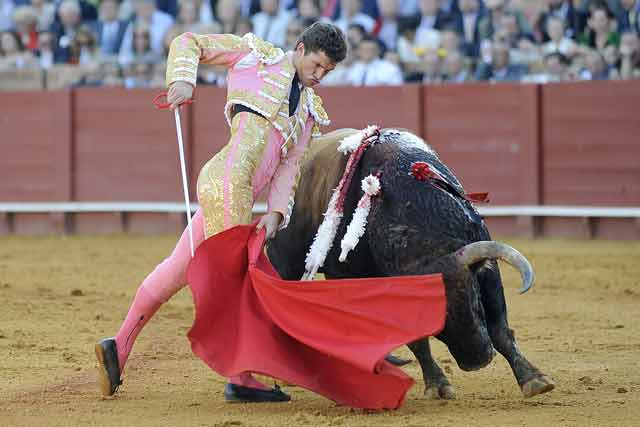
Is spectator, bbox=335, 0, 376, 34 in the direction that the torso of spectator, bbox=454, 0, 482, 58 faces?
no

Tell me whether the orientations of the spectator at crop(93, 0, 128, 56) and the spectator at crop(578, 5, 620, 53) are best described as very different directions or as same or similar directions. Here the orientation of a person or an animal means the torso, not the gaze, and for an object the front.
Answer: same or similar directions

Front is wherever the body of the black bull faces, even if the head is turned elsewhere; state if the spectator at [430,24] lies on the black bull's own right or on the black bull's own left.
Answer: on the black bull's own left

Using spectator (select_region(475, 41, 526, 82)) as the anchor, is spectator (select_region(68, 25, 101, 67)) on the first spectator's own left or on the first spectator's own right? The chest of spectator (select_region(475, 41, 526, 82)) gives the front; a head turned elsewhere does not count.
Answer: on the first spectator's own right

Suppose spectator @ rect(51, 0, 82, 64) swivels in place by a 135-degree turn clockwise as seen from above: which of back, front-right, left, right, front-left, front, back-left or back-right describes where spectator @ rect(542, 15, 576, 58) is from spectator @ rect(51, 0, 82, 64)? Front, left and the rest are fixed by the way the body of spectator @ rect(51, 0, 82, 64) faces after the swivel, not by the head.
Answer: back

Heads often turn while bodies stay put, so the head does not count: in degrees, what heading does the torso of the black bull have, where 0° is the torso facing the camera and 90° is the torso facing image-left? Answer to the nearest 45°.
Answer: approximately 315°

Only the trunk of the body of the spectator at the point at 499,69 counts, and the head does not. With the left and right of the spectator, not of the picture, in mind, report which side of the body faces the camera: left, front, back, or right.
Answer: front

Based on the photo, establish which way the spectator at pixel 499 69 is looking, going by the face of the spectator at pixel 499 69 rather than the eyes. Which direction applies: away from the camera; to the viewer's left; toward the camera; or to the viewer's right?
toward the camera

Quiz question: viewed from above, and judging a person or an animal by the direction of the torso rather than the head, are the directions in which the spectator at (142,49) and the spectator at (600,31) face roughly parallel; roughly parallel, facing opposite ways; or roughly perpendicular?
roughly parallel

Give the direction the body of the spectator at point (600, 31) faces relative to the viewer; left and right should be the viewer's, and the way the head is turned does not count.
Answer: facing the viewer

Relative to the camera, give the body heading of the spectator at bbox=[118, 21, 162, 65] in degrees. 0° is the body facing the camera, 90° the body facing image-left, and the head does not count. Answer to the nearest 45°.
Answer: approximately 0°

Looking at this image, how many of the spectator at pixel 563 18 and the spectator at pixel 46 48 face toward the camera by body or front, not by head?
2

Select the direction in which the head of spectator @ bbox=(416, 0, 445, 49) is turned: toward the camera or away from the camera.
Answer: toward the camera

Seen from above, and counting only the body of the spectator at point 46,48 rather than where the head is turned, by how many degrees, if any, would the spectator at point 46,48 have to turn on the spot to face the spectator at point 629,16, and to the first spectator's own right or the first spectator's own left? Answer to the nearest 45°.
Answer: approximately 45° to the first spectator's own left

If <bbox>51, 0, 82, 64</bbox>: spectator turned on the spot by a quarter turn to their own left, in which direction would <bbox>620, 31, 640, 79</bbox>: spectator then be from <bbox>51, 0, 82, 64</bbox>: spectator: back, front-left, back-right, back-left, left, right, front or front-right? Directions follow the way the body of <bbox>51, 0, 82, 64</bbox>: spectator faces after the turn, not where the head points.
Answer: front-right

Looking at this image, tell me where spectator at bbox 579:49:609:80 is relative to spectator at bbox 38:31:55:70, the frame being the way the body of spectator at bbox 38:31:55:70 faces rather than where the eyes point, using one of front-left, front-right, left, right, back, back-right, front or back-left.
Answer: front-left

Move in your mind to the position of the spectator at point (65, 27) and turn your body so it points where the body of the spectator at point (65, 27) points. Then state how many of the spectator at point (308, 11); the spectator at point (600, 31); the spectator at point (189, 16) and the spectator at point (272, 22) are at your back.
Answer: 0

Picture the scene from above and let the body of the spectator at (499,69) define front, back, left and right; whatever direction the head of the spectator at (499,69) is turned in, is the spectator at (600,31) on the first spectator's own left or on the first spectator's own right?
on the first spectator's own left

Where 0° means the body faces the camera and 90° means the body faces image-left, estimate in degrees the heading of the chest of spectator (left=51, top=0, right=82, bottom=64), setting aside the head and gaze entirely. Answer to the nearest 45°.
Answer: approximately 0°

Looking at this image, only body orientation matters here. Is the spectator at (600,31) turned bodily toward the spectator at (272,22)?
no
